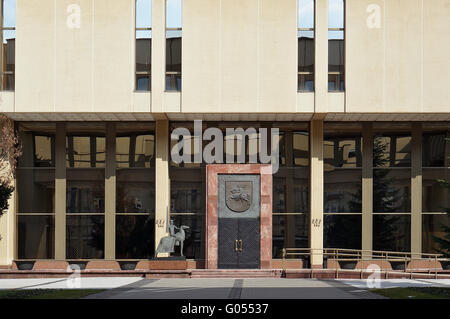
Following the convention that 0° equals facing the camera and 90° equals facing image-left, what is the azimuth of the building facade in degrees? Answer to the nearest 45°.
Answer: approximately 0°
